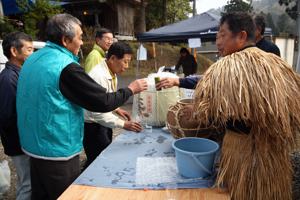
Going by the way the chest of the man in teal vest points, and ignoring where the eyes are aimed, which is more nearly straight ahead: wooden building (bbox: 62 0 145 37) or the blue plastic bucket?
the wooden building

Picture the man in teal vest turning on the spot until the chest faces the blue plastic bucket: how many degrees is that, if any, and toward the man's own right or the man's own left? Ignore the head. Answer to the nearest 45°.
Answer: approximately 90° to the man's own right

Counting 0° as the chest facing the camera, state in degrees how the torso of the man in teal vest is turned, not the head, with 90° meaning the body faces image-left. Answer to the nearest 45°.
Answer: approximately 225°

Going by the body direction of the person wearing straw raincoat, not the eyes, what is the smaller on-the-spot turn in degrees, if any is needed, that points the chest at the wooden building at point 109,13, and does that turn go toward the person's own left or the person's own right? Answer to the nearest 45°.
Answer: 0° — they already face it

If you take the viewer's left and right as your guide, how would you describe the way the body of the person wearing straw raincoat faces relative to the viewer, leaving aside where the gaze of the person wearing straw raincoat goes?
facing away from the viewer and to the left of the viewer

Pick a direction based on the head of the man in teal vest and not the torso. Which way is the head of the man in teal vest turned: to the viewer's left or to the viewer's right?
to the viewer's right

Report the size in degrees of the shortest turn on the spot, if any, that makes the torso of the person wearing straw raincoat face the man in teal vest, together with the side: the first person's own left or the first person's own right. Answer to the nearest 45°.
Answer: approximately 45° to the first person's own left
